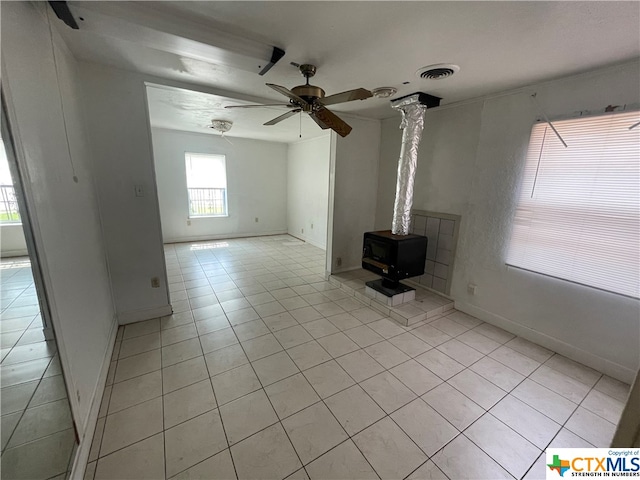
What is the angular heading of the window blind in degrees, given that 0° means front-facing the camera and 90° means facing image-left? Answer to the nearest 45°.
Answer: approximately 45°

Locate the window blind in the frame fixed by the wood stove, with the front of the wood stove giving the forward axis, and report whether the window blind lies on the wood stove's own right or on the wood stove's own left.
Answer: on the wood stove's own left

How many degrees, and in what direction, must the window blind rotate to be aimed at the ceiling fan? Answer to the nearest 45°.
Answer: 0° — it already faces it

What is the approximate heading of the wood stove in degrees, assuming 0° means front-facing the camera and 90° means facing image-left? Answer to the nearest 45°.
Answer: approximately 45°
